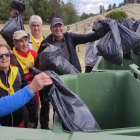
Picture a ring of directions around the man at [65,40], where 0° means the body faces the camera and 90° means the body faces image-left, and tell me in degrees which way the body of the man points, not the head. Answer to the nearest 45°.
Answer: approximately 0°

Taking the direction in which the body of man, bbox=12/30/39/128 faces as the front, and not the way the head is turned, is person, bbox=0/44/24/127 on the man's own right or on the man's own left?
on the man's own right

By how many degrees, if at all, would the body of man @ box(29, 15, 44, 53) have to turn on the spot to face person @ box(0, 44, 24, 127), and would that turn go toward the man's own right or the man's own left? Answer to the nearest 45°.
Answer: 0° — they already face them

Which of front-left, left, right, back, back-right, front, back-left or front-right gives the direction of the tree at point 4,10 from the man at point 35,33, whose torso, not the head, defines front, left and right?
back

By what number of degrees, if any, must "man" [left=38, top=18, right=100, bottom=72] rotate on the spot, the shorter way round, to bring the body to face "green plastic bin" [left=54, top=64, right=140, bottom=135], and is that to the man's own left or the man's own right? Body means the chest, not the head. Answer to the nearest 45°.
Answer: approximately 45° to the man's own left

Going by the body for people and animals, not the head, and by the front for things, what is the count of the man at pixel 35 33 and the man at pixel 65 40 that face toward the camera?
2

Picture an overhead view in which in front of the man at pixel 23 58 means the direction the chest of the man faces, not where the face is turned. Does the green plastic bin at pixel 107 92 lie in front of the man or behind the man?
in front

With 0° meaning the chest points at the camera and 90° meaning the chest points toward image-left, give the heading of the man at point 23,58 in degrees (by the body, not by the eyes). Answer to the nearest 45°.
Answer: approximately 315°

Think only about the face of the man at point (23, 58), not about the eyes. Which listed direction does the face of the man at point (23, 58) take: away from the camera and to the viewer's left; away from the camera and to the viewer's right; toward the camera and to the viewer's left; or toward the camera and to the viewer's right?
toward the camera and to the viewer's right
